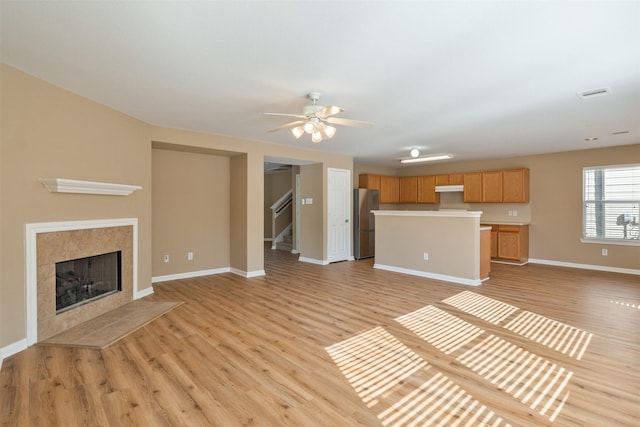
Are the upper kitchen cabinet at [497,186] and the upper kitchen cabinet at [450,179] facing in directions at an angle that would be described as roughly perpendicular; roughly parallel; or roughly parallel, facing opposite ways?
roughly parallel

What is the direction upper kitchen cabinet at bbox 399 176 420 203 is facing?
toward the camera

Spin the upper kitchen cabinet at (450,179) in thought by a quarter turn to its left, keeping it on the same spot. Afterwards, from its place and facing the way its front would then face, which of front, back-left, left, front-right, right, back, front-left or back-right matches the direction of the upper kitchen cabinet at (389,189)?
back

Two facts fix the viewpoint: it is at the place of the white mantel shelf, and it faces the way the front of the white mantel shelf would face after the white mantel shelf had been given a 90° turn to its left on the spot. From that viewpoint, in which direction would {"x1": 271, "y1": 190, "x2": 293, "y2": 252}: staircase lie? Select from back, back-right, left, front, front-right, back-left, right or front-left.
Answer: front

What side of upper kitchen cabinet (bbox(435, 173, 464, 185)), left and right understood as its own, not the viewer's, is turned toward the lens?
front

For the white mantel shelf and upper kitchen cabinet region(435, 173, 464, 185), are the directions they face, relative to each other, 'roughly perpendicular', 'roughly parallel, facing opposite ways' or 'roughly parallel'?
roughly perpendicular

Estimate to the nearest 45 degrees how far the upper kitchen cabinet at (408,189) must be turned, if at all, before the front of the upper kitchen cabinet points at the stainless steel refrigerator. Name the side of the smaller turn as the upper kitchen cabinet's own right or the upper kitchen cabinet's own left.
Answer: approximately 45° to the upper kitchen cabinet's own right

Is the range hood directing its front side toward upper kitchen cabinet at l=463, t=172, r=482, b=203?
no

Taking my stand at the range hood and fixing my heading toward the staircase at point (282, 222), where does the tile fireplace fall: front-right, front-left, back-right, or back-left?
front-left

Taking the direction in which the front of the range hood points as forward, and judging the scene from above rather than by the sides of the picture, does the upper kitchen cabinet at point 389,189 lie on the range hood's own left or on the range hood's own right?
on the range hood's own right

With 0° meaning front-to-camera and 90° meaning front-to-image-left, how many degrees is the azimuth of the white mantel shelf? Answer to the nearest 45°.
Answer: approximately 315°

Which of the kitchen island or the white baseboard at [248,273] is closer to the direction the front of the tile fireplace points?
the kitchen island

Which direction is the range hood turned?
toward the camera

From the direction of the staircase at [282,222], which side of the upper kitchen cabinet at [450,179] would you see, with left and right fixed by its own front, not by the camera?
right

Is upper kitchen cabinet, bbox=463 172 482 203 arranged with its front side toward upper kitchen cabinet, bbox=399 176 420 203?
no

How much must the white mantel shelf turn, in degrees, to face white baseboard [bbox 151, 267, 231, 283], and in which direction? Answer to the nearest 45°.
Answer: approximately 90° to its left
